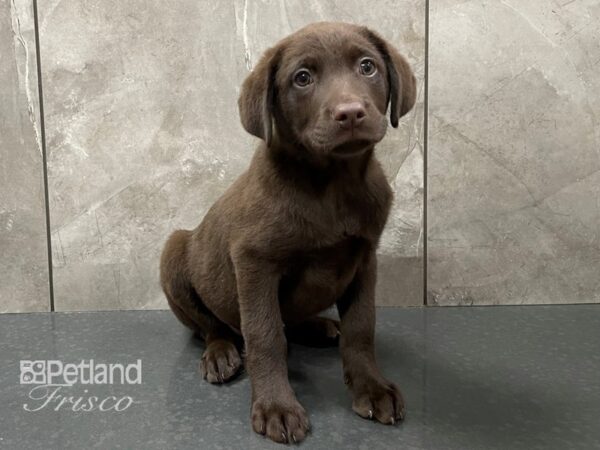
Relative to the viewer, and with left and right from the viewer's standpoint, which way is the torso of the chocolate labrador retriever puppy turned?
facing the viewer and to the right of the viewer
